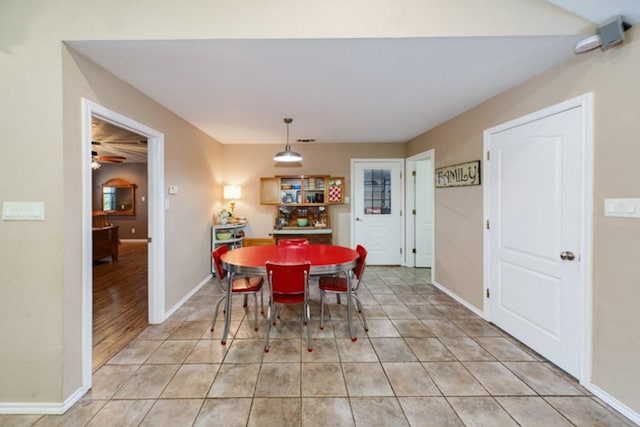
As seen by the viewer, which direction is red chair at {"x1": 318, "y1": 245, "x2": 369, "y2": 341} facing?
to the viewer's left

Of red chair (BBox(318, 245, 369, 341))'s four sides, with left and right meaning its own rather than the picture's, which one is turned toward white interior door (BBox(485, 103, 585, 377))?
back

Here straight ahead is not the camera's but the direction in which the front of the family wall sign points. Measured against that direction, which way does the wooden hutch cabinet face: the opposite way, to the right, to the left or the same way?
to the left

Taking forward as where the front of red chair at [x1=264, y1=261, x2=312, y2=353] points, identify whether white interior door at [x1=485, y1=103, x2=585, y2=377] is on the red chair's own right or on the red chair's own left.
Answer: on the red chair's own right

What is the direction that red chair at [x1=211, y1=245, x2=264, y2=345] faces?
to the viewer's right

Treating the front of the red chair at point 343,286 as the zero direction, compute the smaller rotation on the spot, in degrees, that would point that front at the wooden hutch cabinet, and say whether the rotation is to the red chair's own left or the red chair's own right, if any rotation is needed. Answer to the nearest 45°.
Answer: approximately 90° to the red chair's own right

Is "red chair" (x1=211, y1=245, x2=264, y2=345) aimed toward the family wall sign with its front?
yes

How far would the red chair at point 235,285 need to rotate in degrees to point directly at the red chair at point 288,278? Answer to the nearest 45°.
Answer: approximately 45° to its right

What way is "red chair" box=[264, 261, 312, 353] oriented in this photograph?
away from the camera

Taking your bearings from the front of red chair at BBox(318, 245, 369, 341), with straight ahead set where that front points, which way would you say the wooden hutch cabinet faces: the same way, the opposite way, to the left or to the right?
to the left

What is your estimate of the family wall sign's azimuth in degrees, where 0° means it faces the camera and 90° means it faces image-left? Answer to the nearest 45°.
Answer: approximately 45°

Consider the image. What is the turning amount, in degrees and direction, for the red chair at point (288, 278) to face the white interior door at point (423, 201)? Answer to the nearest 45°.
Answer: approximately 45° to its right

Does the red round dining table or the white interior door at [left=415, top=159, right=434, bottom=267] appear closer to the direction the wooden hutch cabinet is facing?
the red round dining table

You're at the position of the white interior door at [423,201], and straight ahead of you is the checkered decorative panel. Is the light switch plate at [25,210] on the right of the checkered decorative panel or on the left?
left

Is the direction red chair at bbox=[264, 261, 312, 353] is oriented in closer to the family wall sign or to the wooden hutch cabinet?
the wooden hutch cabinet

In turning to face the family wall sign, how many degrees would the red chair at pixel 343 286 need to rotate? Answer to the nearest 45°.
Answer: approximately 135° to its right

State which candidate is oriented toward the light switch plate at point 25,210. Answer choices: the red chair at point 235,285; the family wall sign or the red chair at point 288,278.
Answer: the family wall sign

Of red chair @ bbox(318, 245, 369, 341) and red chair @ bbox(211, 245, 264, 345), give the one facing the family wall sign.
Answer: red chair @ bbox(211, 245, 264, 345)

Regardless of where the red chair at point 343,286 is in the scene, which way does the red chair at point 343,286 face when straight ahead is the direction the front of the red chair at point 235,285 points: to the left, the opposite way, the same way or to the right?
the opposite way
